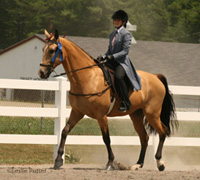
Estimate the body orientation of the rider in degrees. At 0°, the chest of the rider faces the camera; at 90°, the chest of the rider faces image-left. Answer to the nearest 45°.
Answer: approximately 45°

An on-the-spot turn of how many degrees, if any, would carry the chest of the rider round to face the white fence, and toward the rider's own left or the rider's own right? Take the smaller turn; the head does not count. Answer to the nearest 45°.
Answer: approximately 90° to the rider's own right

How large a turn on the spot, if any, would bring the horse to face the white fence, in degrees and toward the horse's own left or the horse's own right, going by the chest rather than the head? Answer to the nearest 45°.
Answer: approximately 90° to the horse's own right

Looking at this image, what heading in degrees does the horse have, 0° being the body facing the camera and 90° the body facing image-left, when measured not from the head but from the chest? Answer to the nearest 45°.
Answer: approximately 45°
